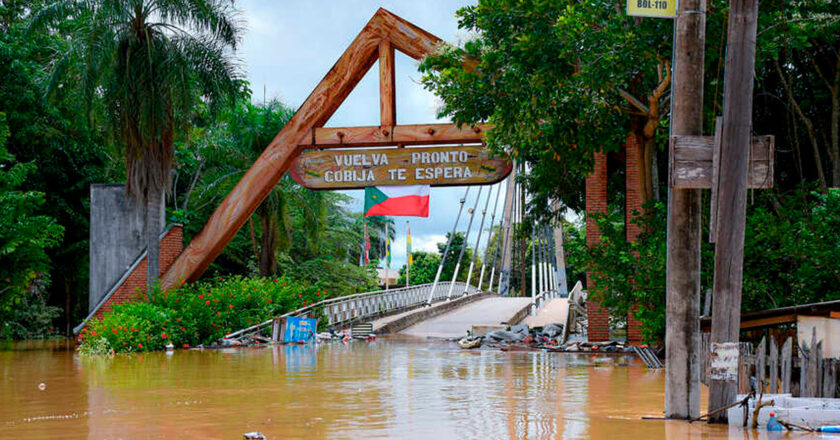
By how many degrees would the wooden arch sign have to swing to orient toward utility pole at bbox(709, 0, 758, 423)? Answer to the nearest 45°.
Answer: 0° — it already faces it

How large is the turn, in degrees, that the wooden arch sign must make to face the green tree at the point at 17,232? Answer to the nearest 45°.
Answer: approximately 90° to its right

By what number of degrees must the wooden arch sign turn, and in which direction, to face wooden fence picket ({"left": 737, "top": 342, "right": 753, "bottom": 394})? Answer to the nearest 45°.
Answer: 0° — it already faces it

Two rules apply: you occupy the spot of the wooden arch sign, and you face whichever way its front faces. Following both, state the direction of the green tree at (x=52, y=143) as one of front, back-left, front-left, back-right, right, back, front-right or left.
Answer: back-right

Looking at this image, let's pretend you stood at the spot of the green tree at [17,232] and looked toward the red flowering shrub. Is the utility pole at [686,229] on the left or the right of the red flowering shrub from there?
right

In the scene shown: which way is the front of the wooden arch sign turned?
toward the camera

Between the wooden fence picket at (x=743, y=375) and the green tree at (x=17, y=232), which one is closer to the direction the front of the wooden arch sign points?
the wooden fence picket

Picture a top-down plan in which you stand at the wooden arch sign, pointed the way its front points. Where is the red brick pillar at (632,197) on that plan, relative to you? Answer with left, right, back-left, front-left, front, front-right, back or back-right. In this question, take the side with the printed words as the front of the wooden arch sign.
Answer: front-left

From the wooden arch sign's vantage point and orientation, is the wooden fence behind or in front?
in front

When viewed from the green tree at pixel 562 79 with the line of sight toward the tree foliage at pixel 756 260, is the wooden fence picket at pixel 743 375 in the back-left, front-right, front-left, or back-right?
front-right
